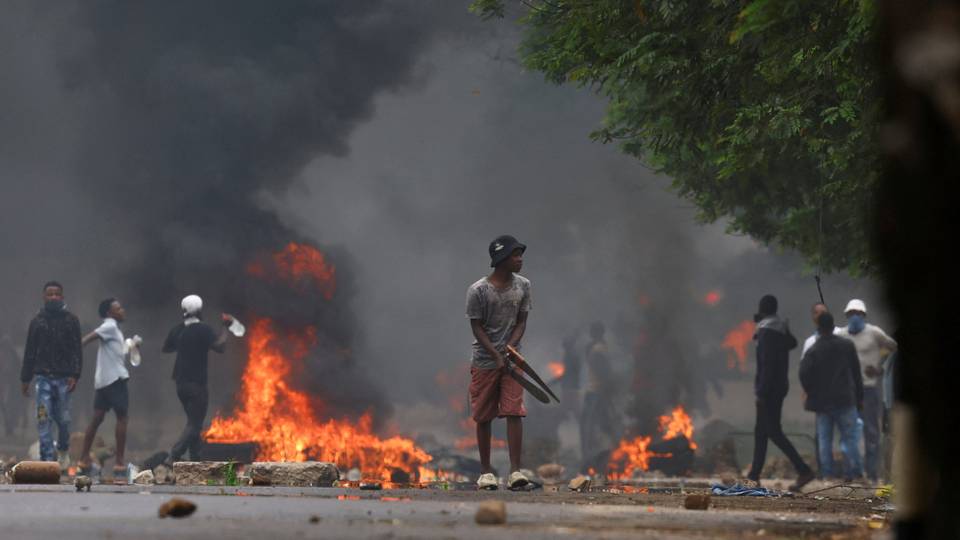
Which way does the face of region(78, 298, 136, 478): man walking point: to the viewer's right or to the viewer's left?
to the viewer's right

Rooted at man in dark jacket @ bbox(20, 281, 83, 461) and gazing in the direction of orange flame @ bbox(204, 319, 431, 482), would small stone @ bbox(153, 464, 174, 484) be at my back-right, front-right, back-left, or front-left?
front-right

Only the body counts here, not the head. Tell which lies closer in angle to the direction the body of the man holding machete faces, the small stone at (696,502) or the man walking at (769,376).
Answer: the small stone

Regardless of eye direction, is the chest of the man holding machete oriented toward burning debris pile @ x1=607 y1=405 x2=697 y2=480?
no

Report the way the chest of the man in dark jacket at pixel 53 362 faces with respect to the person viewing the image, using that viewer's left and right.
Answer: facing the viewer

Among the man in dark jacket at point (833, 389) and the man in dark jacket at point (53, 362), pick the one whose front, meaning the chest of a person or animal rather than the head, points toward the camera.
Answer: the man in dark jacket at point (53, 362)

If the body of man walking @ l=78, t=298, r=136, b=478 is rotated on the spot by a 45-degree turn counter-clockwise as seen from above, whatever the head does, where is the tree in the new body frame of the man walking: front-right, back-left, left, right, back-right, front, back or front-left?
front-right

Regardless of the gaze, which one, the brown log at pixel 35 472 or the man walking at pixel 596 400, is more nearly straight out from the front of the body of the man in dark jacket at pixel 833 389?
the man walking

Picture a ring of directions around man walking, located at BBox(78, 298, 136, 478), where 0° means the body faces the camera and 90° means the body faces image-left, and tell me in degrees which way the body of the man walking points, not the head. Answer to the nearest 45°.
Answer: approximately 315°

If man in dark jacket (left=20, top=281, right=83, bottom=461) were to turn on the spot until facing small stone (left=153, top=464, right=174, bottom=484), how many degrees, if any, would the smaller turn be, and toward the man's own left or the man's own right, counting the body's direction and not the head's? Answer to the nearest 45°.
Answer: approximately 45° to the man's own left

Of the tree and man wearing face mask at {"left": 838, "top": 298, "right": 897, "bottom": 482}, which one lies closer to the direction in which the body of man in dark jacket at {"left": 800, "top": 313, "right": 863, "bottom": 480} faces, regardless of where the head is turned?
the man wearing face mask

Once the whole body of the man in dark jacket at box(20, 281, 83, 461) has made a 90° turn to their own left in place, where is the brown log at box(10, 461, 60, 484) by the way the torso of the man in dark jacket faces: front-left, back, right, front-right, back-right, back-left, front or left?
right

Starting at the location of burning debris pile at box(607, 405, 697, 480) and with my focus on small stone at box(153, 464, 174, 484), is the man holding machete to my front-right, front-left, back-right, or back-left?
front-left

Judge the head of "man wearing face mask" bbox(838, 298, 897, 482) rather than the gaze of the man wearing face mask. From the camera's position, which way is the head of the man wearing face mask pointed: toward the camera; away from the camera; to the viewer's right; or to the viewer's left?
toward the camera

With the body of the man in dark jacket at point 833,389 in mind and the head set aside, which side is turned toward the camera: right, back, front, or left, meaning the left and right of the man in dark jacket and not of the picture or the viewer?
back
